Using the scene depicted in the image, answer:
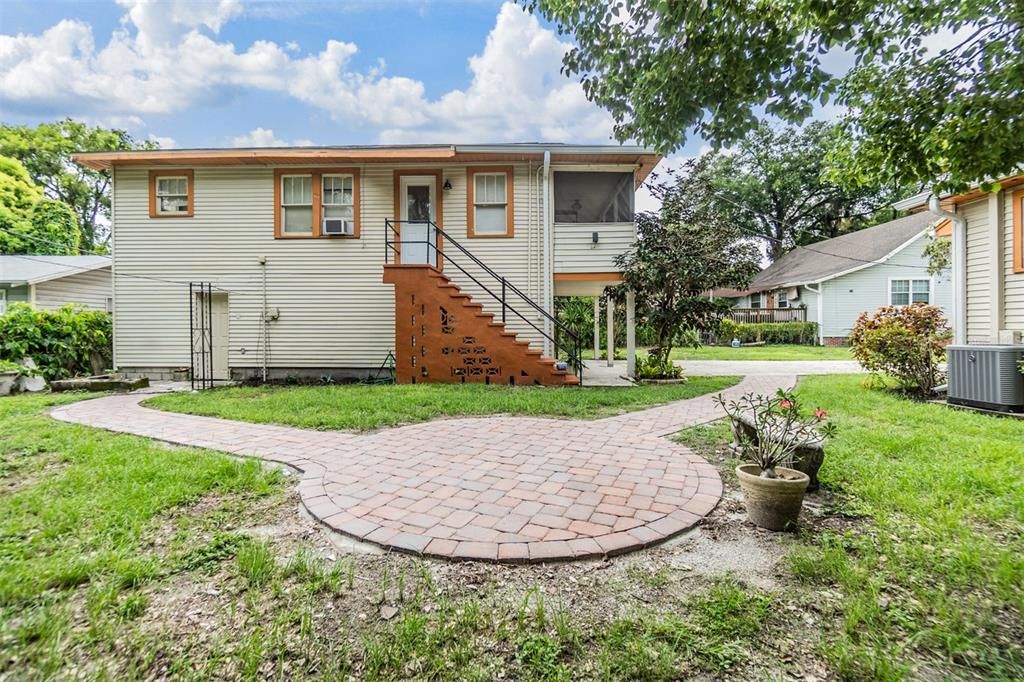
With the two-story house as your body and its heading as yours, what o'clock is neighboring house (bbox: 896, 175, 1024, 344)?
The neighboring house is roughly at 10 o'clock from the two-story house.

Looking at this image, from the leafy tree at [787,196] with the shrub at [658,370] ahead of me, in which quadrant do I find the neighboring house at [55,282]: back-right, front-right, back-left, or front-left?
front-right

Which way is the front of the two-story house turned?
toward the camera

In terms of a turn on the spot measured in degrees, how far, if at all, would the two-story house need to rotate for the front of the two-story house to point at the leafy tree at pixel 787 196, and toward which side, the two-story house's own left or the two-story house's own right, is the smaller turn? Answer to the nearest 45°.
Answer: approximately 135° to the two-story house's own left

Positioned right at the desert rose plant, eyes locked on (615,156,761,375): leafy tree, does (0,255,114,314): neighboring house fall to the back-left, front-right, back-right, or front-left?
front-left

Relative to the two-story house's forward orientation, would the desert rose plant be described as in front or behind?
in front

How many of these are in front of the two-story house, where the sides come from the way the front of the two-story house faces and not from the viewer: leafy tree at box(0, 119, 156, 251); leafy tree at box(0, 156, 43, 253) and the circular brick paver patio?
1

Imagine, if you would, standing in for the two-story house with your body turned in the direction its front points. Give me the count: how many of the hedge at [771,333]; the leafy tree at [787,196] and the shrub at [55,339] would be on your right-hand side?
1
